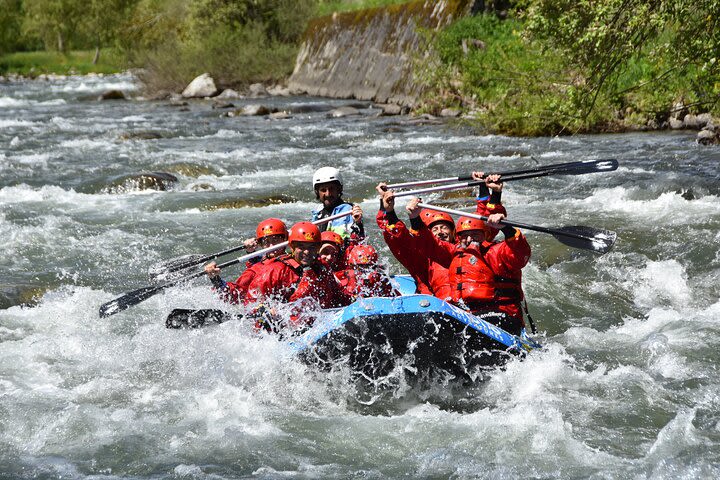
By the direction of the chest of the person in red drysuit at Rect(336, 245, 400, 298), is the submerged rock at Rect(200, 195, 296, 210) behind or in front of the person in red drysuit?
behind

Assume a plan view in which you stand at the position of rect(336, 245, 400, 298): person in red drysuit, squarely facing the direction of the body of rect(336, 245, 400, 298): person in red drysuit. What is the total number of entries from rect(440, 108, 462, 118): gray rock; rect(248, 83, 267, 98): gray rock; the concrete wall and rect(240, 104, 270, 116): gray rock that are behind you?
4

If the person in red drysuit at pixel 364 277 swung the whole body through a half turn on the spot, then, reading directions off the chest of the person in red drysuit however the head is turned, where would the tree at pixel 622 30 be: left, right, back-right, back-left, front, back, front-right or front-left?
front-right

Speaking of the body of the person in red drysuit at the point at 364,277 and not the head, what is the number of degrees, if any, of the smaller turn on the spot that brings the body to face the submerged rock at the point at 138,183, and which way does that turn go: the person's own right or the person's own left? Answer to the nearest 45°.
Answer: approximately 135° to the person's own right

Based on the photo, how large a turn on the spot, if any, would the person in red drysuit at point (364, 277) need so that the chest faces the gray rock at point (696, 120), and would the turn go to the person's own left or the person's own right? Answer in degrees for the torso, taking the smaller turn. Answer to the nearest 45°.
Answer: approximately 135° to the person's own left

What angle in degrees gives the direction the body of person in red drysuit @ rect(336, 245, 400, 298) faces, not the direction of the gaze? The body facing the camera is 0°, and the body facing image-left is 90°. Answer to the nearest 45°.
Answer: approximately 0°

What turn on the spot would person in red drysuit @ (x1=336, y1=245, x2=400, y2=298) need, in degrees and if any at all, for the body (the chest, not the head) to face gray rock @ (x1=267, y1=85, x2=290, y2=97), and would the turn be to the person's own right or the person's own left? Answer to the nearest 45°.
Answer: approximately 180°

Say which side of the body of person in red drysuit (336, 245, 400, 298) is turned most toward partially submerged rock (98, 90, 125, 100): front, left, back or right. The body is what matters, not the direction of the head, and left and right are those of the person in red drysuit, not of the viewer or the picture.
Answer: back

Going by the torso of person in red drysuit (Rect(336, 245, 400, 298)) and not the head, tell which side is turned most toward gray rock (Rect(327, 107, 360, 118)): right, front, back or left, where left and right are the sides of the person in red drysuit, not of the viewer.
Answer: back

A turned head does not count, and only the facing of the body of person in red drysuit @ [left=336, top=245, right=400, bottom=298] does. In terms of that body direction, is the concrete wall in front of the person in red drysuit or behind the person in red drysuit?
behind

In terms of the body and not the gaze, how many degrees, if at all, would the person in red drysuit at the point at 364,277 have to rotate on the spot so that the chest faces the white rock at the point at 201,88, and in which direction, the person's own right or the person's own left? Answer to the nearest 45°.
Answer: approximately 180°
